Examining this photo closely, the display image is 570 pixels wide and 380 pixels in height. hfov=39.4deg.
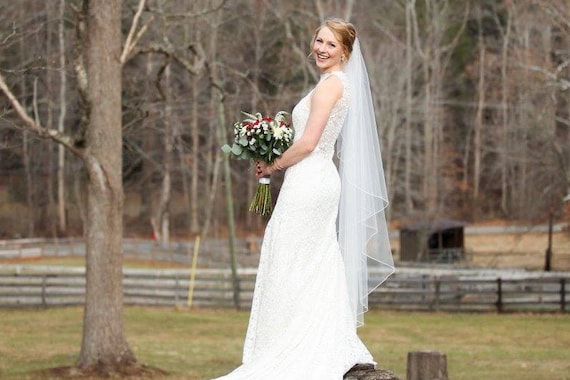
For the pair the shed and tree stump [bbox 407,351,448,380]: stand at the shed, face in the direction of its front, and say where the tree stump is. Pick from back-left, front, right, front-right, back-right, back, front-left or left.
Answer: front-right

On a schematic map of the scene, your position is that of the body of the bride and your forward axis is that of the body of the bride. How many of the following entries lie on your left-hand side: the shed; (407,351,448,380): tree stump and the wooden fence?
0

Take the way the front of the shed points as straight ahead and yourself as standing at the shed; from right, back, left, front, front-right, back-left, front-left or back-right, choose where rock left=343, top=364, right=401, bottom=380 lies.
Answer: front-right

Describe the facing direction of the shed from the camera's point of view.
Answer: facing the viewer and to the right of the viewer

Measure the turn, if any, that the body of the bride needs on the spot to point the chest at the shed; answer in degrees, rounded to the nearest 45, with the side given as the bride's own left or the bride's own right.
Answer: approximately 90° to the bride's own right

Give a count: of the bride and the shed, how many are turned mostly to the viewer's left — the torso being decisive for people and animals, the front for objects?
1

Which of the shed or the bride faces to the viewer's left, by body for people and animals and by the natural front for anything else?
the bride

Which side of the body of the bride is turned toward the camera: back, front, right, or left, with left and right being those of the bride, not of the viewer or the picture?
left

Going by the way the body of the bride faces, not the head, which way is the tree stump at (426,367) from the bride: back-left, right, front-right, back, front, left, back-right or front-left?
back-right
